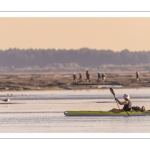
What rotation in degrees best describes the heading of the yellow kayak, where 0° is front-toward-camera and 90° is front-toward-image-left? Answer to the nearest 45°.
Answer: approximately 90°
